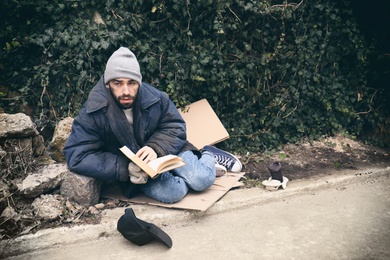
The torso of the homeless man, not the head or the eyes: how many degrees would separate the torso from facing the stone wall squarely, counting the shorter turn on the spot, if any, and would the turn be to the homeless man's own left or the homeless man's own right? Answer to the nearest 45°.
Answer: approximately 135° to the homeless man's own right

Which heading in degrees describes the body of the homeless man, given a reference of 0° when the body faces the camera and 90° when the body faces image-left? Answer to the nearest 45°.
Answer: approximately 315°

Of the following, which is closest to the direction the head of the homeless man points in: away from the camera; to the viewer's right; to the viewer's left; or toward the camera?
toward the camera

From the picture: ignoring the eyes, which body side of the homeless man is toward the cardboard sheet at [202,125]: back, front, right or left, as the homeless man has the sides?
left
